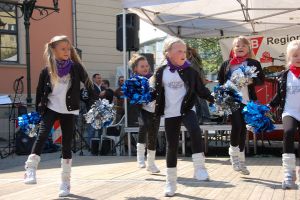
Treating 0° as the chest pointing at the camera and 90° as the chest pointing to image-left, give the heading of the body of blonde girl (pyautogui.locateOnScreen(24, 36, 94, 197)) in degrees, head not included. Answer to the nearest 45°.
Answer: approximately 0°

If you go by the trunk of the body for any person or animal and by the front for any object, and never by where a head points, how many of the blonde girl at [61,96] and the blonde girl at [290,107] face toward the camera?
2

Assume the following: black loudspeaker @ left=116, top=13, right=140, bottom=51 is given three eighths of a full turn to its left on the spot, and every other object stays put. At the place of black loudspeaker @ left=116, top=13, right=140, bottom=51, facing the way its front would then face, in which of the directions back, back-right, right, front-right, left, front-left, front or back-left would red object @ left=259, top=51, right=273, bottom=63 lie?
front-right

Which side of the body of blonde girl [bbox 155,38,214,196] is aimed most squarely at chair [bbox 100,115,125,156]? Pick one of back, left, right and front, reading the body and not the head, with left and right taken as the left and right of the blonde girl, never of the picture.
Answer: back

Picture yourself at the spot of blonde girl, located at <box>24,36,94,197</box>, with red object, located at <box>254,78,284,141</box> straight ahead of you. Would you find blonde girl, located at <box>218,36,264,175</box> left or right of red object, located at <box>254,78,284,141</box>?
right

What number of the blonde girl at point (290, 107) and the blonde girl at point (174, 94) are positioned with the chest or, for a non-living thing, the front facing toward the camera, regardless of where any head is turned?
2

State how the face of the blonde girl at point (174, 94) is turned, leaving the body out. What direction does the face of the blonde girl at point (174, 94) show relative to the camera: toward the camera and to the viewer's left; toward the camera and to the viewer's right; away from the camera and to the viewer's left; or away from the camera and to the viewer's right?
toward the camera and to the viewer's right

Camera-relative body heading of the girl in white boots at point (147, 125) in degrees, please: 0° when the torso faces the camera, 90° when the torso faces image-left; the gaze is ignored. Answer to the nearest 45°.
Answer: approximately 315°

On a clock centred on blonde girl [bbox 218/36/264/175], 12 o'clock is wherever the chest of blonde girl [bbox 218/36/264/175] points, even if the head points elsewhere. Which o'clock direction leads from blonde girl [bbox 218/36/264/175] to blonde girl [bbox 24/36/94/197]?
blonde girl [bbox 24/36/94/197] is roughly at 2 o'clock from blonde girl [bbox 218/36/264/175].

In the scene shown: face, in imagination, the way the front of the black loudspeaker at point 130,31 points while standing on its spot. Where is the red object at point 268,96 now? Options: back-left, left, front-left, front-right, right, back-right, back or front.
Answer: front-left

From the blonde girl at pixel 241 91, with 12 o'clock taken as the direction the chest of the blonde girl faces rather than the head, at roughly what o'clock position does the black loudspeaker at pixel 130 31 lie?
The black loudspeaker is roughly at 5 o'clock from the blonde girl.

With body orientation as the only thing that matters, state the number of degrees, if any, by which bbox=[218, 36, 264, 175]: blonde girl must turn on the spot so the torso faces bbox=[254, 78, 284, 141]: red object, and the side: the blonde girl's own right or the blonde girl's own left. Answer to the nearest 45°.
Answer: approximately 180°
